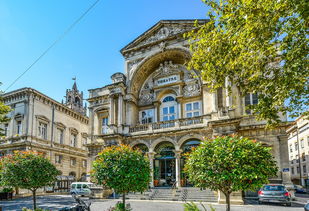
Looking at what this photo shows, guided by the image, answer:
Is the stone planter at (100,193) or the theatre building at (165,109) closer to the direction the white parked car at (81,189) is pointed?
the stone planter

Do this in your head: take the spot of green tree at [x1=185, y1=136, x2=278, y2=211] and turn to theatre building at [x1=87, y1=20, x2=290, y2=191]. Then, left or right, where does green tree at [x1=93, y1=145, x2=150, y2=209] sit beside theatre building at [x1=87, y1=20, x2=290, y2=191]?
left

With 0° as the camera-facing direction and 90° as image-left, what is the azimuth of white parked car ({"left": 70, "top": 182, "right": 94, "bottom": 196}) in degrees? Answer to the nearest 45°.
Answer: approximately 45°
